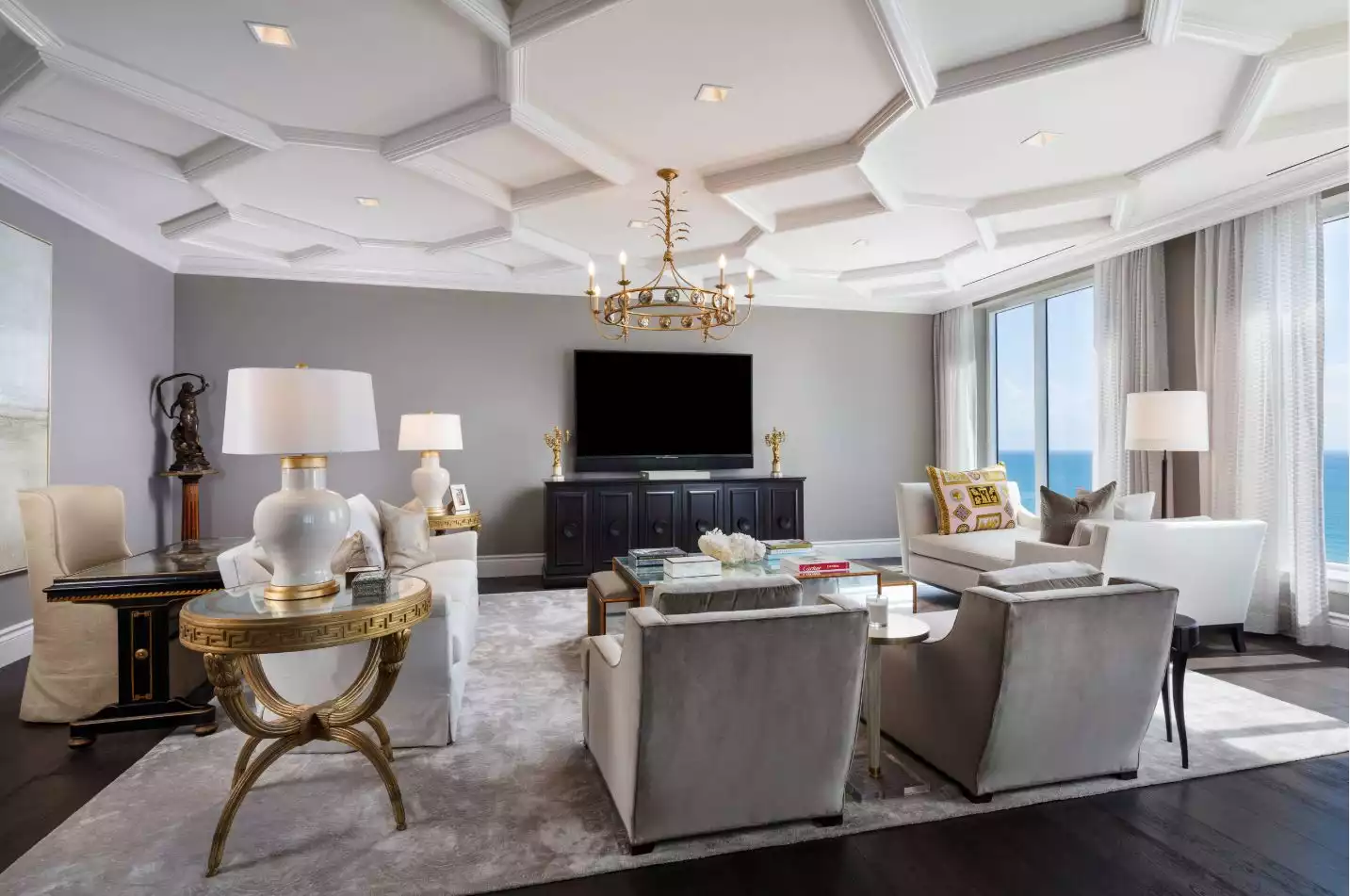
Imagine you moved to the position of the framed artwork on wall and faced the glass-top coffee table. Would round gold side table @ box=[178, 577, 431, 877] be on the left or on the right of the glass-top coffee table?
right

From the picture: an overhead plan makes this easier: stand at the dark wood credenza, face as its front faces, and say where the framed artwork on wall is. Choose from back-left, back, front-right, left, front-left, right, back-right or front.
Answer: front-right

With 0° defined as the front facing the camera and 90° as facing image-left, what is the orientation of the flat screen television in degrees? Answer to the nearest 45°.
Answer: approximately 0°

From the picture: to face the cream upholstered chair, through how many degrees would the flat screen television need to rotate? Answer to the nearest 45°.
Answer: approximately 45° to its right

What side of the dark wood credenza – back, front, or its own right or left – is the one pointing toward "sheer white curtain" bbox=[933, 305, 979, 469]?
left

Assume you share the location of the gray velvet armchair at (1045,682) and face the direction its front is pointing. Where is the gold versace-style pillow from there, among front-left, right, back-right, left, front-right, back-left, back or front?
front-right

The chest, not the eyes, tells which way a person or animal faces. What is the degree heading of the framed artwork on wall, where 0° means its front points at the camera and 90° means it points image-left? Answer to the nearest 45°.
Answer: approximately 270°

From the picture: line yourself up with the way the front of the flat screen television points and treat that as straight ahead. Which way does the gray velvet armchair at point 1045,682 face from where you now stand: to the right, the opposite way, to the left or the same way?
the opposite way

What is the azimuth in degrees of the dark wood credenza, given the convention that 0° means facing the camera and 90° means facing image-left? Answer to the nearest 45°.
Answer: approximately 0°
